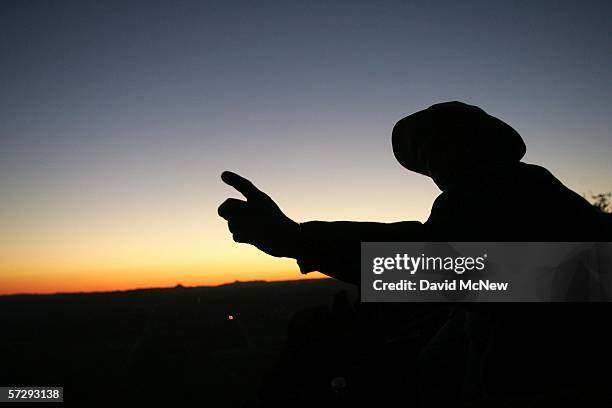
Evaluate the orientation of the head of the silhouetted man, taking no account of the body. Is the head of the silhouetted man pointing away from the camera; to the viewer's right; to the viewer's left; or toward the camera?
to the viewer's left

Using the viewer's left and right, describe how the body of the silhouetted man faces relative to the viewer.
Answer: facing to the left of the viewer
